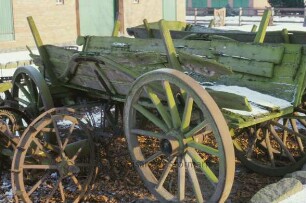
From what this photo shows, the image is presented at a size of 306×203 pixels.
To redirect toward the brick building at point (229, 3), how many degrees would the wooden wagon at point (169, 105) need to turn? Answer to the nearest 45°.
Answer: approximately 45° to its right

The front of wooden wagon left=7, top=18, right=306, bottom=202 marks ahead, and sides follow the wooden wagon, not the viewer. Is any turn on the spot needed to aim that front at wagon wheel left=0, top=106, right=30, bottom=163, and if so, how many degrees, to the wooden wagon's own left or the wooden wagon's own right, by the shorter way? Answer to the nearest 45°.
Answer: approximately 45° to the wooden wagon's own left

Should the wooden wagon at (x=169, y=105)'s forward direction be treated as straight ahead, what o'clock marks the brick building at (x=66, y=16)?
The brick building is roughly at 1 o'clock from the wooden wagon.

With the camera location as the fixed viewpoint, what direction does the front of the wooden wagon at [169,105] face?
facing away from the viewer and to the left of the viewer
